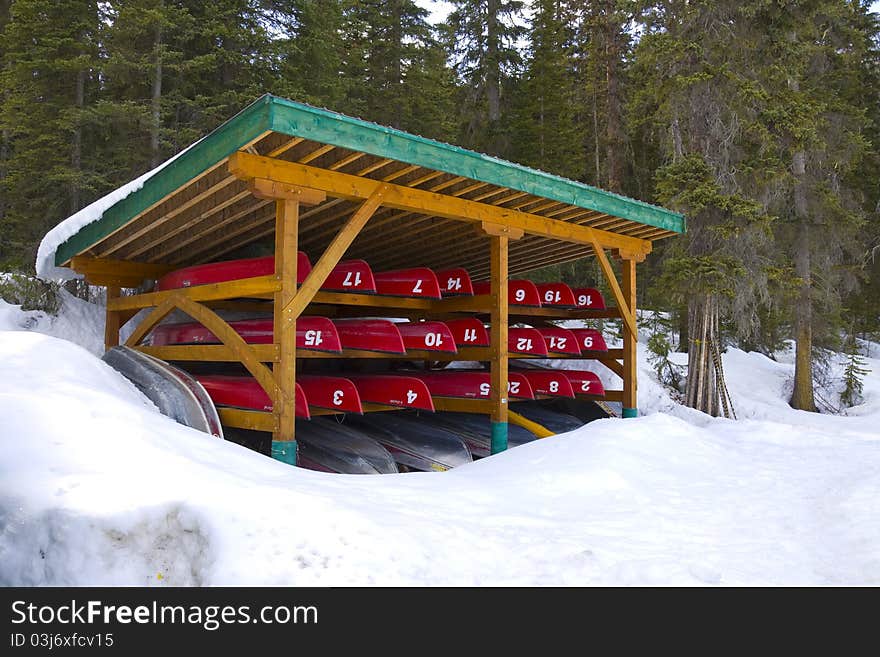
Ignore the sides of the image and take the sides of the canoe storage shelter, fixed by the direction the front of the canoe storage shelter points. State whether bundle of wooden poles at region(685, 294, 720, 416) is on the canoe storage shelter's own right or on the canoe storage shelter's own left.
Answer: on the canoe storage shelter's own left

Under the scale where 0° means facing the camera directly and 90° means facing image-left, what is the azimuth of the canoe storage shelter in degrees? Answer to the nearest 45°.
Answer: approximately 315°

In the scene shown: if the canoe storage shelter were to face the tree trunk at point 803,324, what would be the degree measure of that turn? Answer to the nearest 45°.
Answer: approximately 90° to its left

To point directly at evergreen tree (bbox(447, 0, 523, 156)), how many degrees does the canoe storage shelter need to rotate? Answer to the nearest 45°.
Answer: approximately 135° to its left

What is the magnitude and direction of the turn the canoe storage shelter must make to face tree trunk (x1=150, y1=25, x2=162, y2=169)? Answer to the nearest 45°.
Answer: approximately 180°
